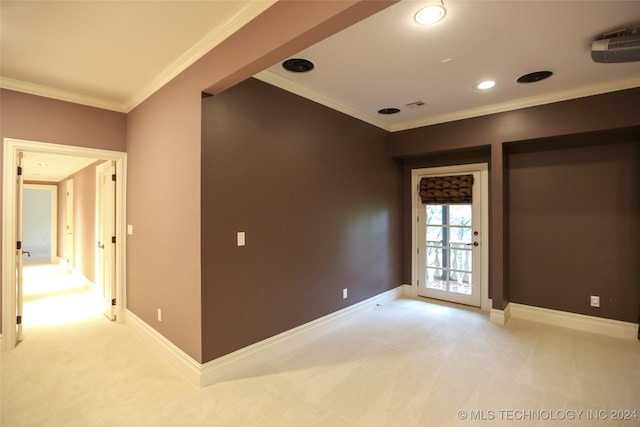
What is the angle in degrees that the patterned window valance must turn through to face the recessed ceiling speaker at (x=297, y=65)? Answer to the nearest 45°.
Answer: approximately 45° to its right

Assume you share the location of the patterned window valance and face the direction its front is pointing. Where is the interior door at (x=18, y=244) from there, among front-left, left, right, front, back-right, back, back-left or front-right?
front-right

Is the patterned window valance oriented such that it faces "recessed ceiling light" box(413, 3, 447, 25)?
yes

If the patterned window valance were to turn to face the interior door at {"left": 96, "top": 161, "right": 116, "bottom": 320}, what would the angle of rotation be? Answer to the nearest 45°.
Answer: approximately 45° to its right

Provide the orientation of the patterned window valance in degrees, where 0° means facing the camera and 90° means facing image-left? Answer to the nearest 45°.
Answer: approximately 0°
